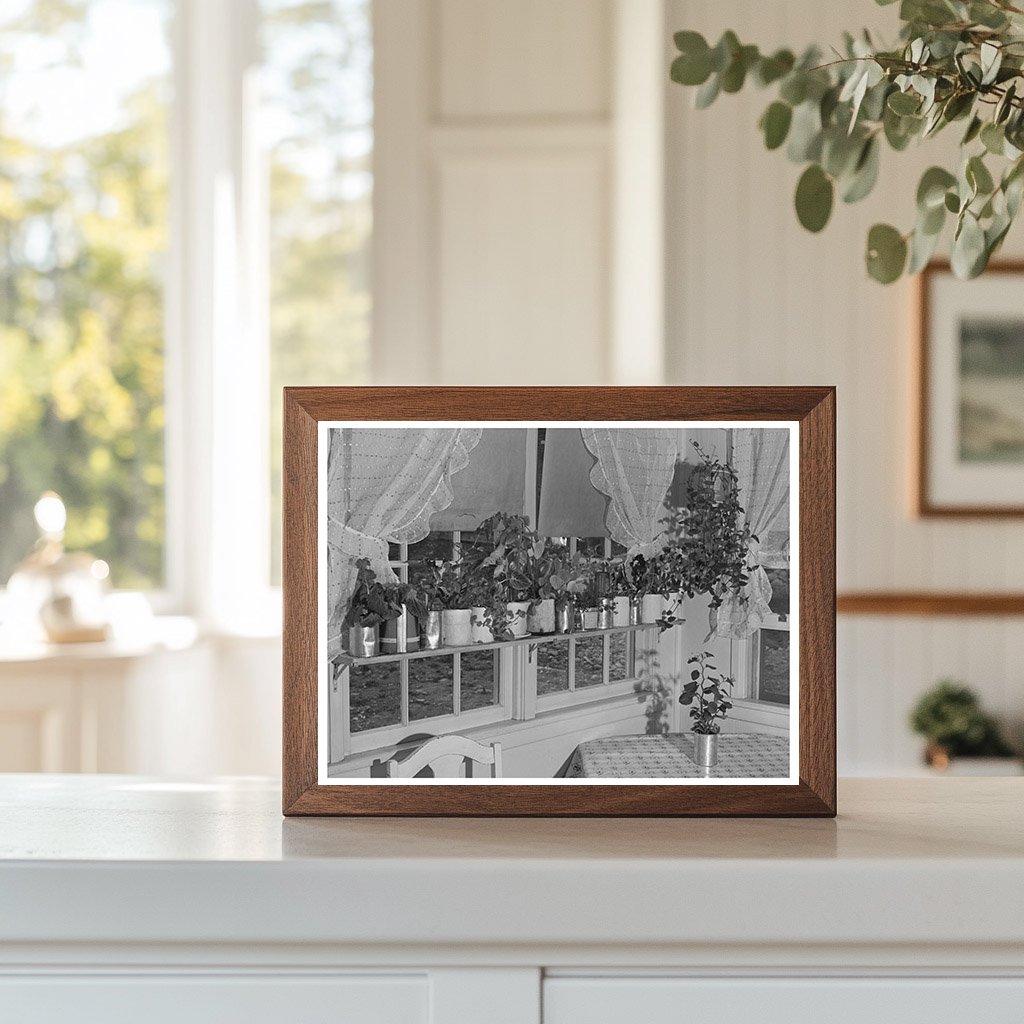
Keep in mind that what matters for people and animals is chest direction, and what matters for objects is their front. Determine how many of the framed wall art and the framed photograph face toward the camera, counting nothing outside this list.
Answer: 2

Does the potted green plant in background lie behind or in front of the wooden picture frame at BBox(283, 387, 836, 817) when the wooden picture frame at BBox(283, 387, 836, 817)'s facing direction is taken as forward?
behind

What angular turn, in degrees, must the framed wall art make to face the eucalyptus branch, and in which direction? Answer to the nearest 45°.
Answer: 0° — it already faces it

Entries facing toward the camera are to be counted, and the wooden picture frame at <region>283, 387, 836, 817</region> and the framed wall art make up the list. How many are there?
2

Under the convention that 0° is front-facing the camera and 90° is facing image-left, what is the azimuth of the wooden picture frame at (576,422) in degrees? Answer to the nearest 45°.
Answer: approximately 0°
